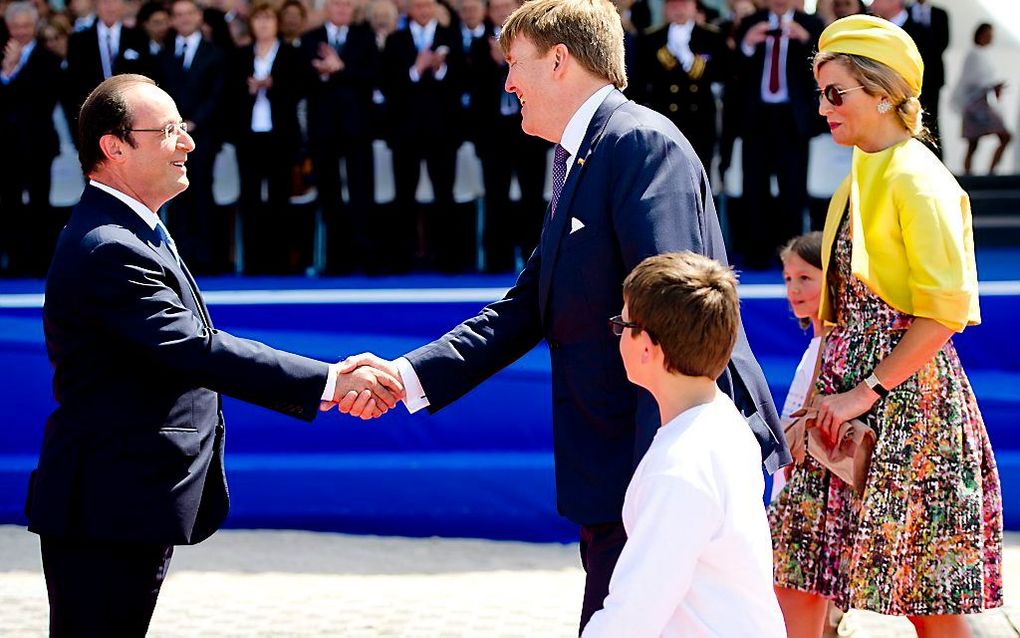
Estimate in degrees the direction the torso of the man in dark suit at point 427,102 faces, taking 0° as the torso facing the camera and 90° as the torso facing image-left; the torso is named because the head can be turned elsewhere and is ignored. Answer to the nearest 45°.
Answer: approximately 0°

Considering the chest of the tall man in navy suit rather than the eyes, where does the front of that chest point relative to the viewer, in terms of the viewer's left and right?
facing to the left of the viewer

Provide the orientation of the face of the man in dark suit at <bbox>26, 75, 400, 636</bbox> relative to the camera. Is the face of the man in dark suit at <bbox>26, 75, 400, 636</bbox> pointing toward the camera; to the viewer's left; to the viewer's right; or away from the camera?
to the viewer's right

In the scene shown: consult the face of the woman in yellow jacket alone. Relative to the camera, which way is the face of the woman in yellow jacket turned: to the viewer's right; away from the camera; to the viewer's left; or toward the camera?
to the viewer's left

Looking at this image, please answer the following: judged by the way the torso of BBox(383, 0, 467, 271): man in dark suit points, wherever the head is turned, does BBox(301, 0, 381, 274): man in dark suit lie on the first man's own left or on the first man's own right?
on the first man's own right

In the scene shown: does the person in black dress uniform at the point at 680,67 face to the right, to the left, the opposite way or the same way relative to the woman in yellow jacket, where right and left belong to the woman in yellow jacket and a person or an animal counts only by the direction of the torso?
to the left

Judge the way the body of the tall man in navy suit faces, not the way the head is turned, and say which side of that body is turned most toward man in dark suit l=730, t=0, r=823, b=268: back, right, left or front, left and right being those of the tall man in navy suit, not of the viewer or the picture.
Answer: right

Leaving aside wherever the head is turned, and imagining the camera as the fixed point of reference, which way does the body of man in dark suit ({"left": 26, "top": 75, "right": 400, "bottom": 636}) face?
to the viewer's right

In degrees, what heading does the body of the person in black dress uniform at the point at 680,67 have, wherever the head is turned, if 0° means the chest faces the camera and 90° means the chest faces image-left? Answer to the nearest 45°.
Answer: approximately 0°

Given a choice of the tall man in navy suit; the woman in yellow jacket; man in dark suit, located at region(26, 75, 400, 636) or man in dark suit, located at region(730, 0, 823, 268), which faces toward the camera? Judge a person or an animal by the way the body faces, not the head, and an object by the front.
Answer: man in dark suit, located at region(730, 0, 823, 268)

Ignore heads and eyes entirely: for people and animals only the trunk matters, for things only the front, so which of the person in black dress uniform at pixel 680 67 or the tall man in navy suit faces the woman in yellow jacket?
the person in black dress uniform

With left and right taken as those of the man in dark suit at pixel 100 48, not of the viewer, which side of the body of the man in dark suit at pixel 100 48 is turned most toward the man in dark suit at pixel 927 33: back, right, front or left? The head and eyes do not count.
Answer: left

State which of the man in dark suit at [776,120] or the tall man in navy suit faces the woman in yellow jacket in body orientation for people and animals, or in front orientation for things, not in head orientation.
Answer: the man in dark suit

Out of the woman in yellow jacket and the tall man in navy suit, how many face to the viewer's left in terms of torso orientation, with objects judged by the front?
2

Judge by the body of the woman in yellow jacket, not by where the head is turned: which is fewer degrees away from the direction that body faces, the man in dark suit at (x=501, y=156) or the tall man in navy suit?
the tall man in navy suit

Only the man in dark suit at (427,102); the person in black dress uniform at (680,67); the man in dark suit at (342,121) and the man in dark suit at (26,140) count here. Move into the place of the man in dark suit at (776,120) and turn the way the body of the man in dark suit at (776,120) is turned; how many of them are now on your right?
4

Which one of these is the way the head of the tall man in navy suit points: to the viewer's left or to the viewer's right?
to the viewer's left
